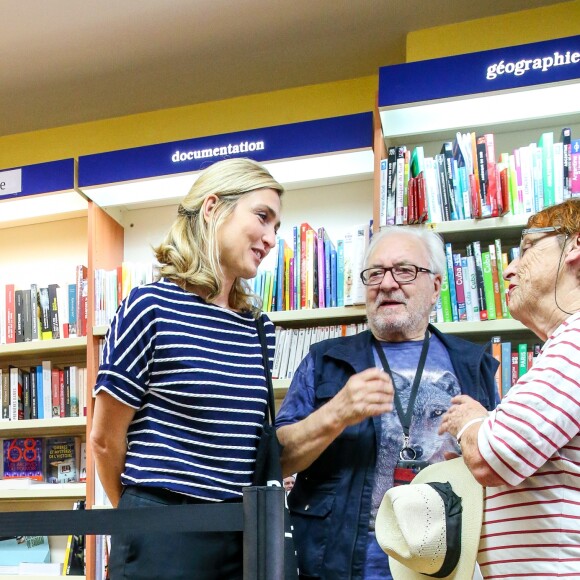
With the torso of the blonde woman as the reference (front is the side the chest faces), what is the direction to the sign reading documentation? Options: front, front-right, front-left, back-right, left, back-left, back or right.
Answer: back-left

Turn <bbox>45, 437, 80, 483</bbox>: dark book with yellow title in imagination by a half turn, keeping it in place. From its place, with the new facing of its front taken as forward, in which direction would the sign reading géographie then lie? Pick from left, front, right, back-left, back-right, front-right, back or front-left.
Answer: back-right

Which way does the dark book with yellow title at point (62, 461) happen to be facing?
toward the camera

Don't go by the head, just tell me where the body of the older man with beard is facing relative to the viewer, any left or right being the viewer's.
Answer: facing the viewer

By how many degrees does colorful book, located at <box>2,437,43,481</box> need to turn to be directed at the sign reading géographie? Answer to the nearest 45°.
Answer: approximately 45° to its left

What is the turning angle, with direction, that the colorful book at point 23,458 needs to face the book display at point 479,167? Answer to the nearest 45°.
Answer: approximately 45° to its left

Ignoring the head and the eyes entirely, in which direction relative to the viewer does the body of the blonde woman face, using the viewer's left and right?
facing the viewer and to the right of the viewer

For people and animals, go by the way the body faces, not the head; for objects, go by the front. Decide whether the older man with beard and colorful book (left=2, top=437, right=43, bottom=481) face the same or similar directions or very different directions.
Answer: same or similar directions

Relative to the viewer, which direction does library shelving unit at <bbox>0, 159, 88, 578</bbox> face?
toward the camera

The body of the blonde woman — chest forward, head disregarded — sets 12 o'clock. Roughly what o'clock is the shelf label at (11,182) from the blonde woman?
The shelf label is roughly at 7 o'clock from the blonde woman.

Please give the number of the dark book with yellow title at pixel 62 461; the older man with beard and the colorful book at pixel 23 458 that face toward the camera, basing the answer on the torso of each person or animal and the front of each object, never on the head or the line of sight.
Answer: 3
